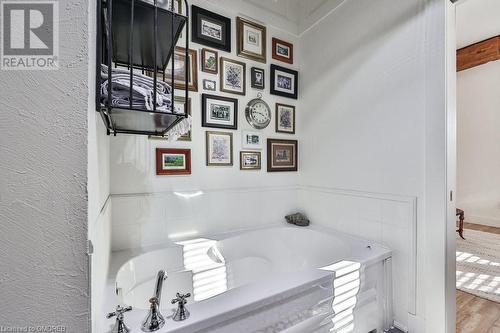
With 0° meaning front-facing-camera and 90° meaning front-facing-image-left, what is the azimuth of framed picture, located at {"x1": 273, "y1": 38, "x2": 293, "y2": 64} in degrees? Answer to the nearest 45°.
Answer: approximately 315°

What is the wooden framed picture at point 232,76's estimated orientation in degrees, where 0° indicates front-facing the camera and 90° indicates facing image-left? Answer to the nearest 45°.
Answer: approximately 315°

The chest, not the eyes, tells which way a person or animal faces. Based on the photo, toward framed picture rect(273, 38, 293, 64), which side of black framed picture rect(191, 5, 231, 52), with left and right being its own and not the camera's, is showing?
left

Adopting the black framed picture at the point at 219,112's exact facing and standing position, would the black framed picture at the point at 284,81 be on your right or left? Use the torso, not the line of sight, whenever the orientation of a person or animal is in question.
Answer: on your left

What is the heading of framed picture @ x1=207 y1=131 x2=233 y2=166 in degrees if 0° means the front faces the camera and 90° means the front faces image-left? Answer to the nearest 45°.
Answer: approximately 0°

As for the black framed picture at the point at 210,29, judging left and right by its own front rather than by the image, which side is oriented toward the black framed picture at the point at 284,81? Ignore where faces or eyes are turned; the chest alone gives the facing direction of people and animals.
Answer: left

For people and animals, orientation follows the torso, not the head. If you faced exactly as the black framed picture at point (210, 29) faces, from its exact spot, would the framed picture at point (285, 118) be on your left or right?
on your left

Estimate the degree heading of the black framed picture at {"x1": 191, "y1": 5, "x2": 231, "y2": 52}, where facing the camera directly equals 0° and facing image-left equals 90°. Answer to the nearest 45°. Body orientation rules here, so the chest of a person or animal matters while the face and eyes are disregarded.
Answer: approximately 315°
